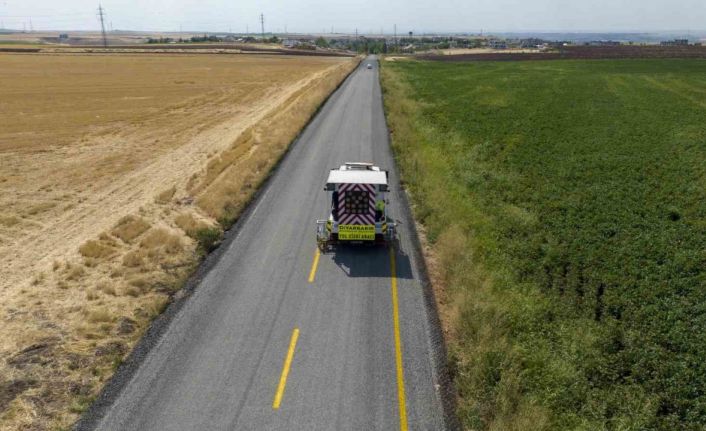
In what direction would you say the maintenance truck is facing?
away from the camera
